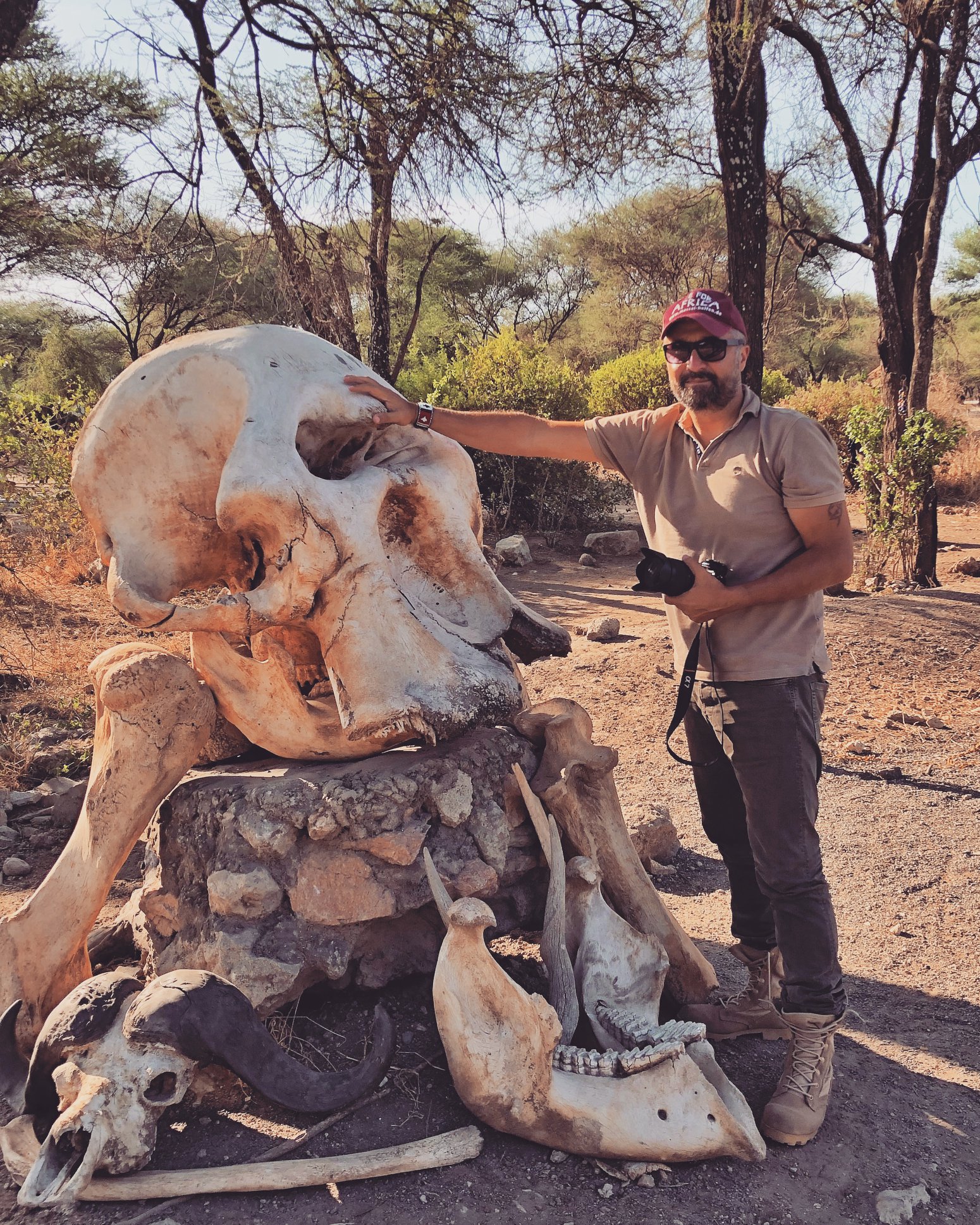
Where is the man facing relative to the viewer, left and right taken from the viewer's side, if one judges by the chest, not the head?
facing the viewer and to the left of the viewer

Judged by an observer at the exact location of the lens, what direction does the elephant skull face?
facing the viewer and to the right of the viewer

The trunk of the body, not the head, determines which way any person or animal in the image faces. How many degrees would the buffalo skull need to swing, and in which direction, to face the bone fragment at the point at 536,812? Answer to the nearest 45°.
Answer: approximately 135° to its left

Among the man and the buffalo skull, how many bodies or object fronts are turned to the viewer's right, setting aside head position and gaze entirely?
0

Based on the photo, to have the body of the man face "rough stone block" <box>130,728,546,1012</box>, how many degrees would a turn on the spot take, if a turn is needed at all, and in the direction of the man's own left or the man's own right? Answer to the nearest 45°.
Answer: approximately 45° to the man's own right

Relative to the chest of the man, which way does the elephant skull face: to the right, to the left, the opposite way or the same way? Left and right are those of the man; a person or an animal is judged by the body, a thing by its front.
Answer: to the left

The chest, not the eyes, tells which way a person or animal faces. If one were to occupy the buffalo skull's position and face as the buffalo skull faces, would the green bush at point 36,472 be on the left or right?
on its right

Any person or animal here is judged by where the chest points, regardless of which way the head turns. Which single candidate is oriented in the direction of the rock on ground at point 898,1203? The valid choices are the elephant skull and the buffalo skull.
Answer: the elephant skull

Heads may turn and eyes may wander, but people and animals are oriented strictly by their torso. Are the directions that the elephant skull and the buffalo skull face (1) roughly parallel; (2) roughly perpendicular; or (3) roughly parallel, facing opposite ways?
roughly perpendicular

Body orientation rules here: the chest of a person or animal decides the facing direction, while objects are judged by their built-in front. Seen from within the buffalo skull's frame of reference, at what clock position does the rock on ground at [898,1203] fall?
The rock on ground is roughly at 8 o'clock from the buffalo skull.
